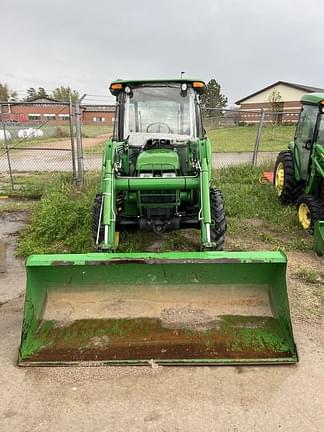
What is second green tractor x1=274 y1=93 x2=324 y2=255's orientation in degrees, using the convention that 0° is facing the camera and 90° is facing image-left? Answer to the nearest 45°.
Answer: approximately 315°

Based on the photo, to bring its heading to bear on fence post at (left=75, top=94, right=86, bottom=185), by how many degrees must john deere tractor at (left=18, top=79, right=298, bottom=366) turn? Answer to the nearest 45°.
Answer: approximately 180°

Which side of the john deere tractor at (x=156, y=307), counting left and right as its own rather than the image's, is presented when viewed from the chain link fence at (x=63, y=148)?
back

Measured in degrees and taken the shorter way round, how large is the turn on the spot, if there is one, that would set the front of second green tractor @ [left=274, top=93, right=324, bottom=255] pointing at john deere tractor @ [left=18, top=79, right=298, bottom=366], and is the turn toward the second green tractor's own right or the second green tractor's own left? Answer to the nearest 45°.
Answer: approximately 45° to the second green tractor's own right

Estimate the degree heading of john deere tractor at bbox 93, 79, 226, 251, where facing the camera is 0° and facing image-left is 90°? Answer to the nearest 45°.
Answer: approximately 0°

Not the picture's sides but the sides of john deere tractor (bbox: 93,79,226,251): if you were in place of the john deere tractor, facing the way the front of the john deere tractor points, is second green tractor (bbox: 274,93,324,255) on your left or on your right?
on your left

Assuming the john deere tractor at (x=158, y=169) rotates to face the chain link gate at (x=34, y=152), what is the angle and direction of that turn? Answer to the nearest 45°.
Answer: approximately 135° to its right

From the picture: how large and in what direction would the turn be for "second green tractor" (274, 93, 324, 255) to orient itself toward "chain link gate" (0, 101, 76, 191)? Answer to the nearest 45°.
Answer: approximately 135° to its right
